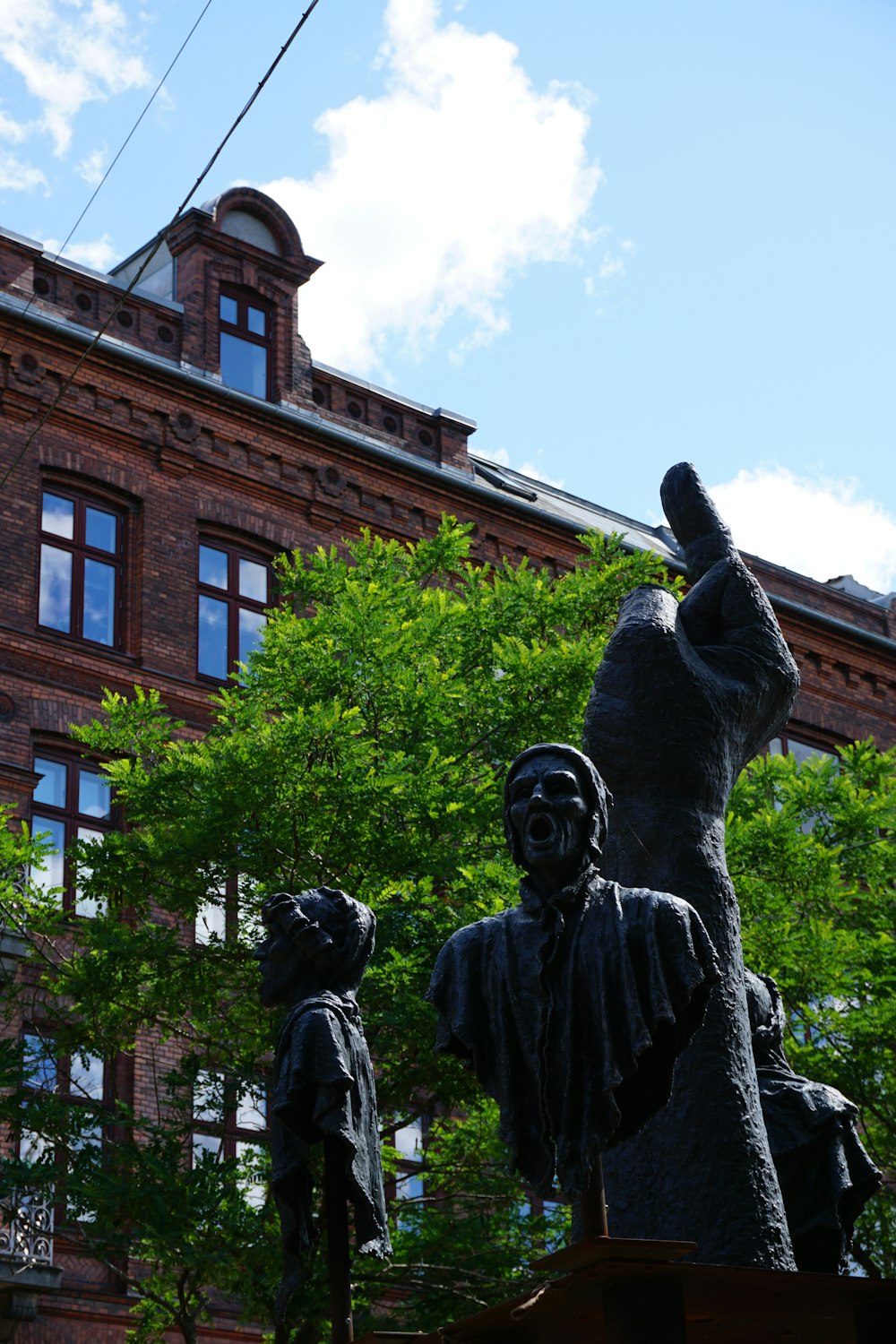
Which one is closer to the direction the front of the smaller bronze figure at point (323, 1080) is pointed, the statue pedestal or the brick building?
the brick building

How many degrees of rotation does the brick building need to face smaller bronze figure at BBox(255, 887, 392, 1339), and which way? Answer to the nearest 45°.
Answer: approximately 45° to its right

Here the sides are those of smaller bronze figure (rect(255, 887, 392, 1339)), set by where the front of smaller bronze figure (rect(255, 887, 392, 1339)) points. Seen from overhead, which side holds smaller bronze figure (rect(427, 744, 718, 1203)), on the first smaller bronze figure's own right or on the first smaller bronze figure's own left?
on the first smaller bronze figure's own left

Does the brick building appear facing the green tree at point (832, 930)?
yes

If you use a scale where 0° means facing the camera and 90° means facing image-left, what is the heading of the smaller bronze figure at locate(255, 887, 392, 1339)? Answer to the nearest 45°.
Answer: approximately 90°

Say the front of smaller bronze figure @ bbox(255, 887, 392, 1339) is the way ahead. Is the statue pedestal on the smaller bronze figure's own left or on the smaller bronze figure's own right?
on the smaller bronze figure's own left

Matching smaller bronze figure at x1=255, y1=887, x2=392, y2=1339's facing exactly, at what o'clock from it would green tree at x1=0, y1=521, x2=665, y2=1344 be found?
The green tree is roughly at 3 o'clock from the smaller bronze figure.

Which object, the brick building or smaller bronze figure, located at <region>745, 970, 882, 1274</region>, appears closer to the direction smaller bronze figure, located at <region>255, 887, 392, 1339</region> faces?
the brick building

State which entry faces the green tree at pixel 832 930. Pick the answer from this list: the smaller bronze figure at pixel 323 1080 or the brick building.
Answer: the brick building

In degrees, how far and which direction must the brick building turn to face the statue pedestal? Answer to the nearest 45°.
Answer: approximately 45° to its right

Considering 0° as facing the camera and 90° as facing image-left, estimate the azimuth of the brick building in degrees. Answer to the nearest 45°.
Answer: approximately 315°

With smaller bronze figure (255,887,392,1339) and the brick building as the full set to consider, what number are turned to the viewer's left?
1

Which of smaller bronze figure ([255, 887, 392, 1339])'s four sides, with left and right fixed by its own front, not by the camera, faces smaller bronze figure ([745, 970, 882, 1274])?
back
